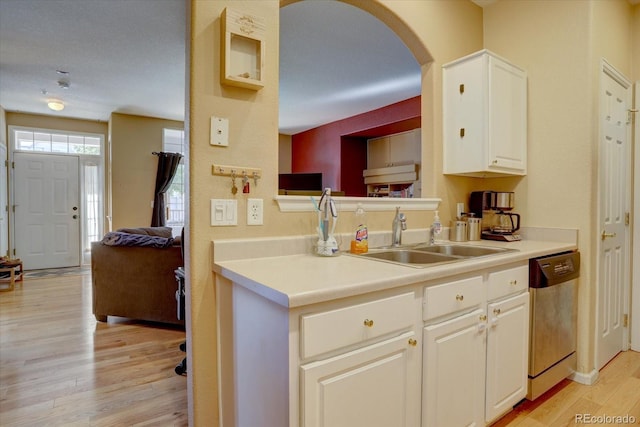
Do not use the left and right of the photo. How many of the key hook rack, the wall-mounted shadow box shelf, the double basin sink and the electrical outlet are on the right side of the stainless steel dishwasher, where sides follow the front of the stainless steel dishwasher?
4

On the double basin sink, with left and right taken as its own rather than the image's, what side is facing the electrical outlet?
right

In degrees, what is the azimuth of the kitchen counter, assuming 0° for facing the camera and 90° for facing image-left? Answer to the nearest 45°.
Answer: approximately 315°

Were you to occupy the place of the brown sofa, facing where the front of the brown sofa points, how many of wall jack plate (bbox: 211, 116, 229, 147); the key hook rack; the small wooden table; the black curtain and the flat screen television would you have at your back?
2

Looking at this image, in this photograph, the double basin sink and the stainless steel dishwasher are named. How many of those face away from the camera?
0

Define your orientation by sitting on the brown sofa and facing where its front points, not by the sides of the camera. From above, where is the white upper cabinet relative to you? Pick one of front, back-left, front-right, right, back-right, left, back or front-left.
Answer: back-right

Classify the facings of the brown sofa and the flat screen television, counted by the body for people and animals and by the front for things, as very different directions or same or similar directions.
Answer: very different directions

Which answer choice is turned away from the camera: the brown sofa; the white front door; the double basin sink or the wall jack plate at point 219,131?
the brown sofa

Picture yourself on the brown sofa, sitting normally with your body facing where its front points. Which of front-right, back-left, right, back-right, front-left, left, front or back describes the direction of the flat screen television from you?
front-right

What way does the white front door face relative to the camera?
toward the camera

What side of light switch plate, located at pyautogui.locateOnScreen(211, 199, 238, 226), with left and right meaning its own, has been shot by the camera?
front

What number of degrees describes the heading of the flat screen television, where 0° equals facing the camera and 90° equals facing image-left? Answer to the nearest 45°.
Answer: approximately 0°

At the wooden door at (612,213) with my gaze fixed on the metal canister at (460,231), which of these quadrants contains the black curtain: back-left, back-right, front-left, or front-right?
front-right

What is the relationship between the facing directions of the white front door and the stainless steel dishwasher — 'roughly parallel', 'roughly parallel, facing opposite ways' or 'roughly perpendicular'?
roughly parallel

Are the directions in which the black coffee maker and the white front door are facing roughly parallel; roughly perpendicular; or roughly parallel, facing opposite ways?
roughly parallel

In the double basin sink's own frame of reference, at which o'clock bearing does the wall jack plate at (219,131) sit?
The wall jack plate is roughly at 3 o'clock from the double basin sink.

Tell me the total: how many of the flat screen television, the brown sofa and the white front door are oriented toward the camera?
2

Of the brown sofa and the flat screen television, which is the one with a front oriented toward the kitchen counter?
the flat screen television

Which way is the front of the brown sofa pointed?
away from the camera

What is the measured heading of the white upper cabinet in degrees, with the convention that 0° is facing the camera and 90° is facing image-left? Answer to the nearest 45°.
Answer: approximately 315°

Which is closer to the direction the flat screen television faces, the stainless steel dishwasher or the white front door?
the stainless steel dishwasher
